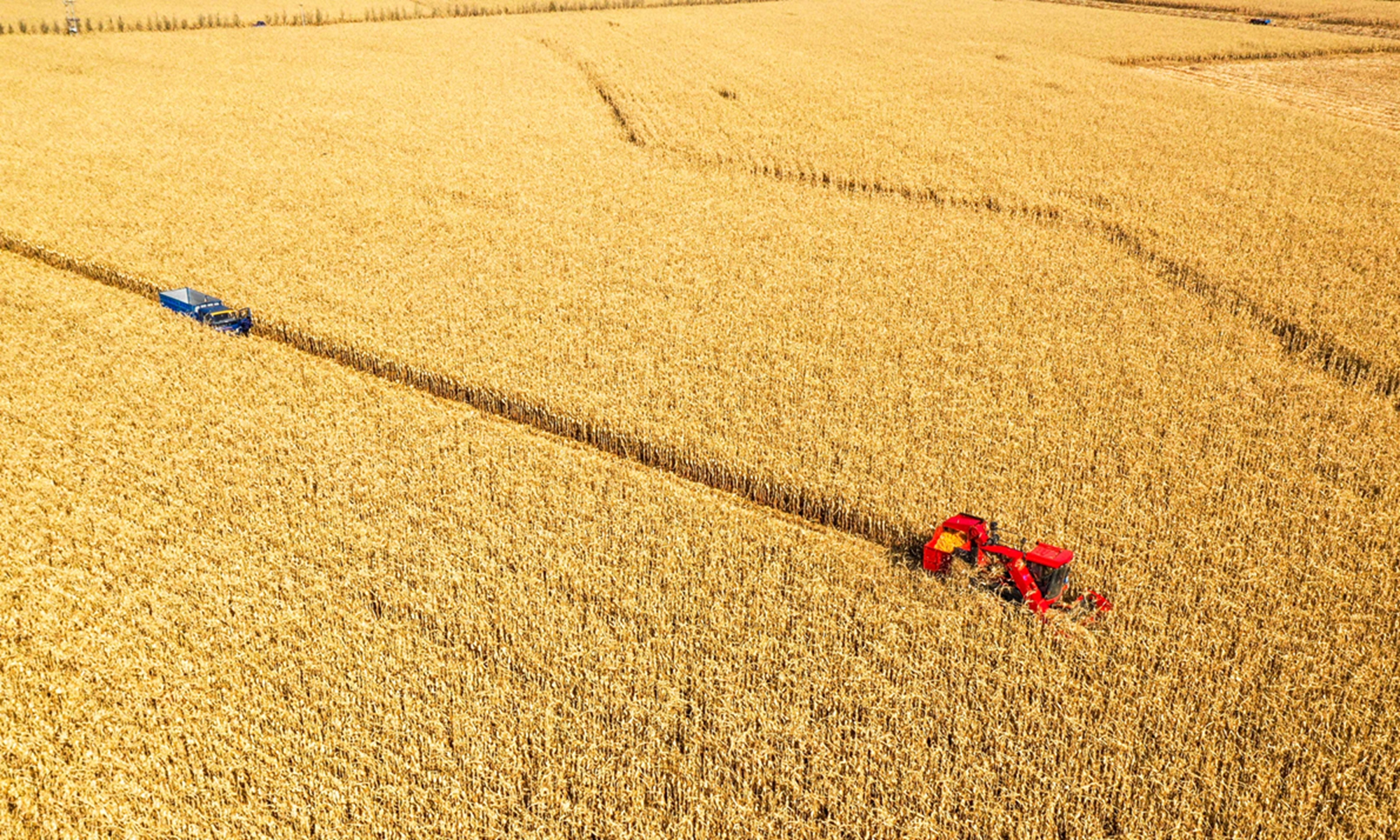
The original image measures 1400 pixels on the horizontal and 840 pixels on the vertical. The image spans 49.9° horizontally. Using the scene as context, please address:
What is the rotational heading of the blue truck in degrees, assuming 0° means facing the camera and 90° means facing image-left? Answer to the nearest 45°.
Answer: approximately 315°

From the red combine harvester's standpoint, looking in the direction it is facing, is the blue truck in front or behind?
behind

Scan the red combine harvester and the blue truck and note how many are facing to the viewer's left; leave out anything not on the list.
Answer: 0

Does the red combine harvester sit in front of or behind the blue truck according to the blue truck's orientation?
in front
